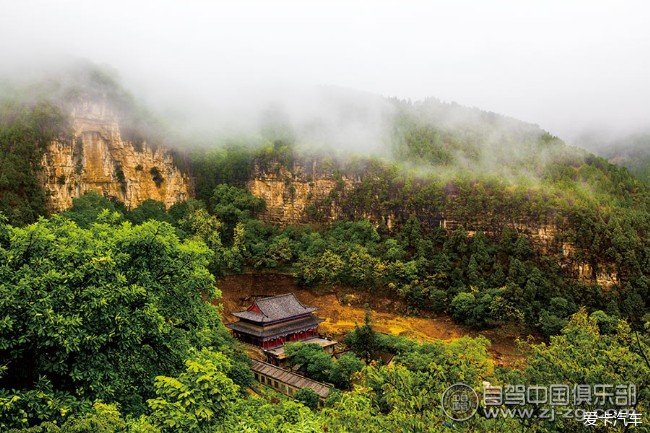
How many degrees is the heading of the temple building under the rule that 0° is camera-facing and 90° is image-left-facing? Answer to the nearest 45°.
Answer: approximately 315°

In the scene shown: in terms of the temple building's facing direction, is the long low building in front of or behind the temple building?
in front
